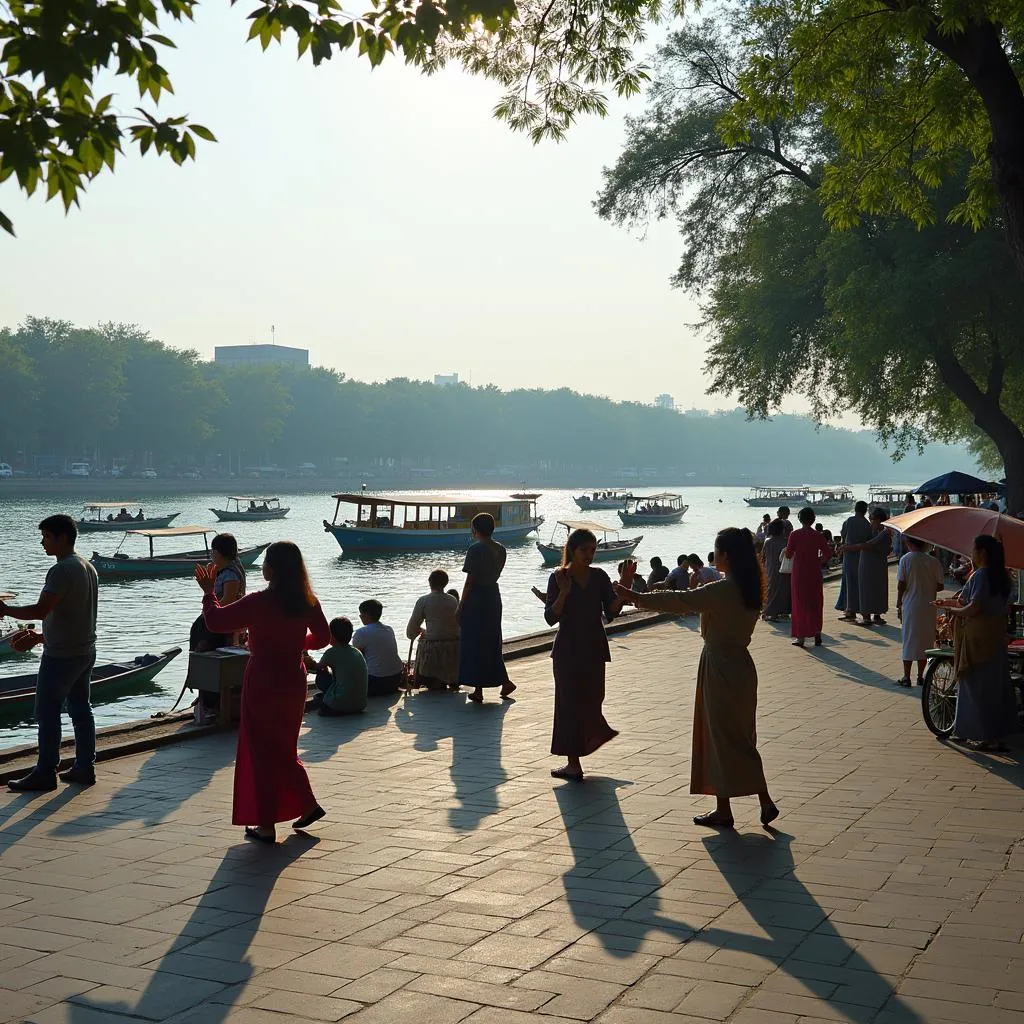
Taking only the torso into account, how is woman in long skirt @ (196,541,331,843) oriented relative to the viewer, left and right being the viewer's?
facing away from the viewer and to the left of the viewer

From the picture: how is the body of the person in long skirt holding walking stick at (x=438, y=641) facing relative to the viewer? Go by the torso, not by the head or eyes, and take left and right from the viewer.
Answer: facing away from the viewer

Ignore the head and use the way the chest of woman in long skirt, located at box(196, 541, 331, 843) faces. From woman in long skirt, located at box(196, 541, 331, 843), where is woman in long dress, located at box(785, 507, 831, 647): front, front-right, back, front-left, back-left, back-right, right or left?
right

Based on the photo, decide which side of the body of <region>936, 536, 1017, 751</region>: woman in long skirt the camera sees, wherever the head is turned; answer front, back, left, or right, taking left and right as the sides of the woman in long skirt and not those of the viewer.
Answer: left

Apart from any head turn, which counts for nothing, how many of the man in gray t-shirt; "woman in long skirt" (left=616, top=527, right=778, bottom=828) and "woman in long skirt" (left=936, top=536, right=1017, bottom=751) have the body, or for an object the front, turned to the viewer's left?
3

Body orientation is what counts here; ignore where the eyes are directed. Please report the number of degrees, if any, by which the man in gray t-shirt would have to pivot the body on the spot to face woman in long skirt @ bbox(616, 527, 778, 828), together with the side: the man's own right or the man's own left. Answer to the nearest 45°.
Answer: approximately 135° to the man's own left

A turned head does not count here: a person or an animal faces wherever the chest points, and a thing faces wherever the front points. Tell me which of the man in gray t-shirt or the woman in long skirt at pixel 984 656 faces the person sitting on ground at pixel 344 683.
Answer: the woman in long skirt

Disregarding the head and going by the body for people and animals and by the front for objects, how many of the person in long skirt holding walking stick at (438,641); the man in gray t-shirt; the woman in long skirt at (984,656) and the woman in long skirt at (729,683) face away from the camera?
1

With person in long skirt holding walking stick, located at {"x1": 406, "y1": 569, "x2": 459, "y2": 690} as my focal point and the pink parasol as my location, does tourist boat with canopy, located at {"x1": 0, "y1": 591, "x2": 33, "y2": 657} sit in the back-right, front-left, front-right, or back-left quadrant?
front-right

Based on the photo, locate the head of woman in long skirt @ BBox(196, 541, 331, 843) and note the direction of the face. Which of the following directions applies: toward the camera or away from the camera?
away from the camera

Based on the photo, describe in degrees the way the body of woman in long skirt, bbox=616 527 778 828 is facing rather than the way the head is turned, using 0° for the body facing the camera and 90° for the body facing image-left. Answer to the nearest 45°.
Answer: approximately 90°

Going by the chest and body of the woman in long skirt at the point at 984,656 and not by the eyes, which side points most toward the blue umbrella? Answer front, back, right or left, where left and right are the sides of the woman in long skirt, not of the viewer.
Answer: right

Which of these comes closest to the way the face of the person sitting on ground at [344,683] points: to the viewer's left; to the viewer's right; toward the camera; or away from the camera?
away from the camera

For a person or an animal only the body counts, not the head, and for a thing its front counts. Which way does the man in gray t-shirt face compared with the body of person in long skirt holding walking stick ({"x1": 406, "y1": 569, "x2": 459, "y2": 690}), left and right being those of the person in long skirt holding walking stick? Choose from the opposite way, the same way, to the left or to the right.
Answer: to the left

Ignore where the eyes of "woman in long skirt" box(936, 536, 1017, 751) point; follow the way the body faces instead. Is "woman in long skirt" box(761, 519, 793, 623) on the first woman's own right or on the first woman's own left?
on the first woman's own right

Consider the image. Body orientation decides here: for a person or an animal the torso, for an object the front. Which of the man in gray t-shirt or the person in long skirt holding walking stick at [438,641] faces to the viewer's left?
the man in gray t-shirt

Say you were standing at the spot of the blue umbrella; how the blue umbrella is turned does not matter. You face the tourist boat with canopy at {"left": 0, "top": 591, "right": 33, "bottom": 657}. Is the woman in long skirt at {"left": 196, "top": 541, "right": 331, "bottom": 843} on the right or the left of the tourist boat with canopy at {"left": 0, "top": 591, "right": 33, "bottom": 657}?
left
